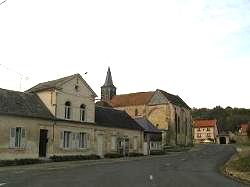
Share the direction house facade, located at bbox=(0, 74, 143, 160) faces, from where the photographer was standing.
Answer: facing the viewer and to the right of the viewer

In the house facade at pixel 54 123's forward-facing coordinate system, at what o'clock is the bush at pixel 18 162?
The bush is roughly at 2 o'clock from the house facade.
